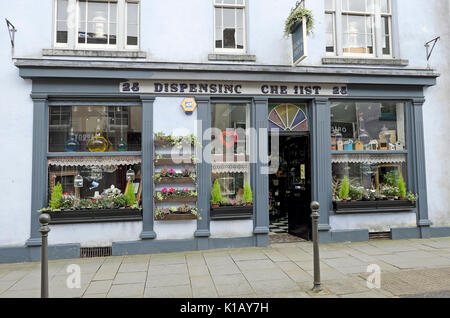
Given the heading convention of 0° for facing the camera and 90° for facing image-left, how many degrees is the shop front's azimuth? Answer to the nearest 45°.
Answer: approximately 0°

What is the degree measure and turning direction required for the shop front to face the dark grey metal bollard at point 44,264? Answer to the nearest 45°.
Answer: approximately 45° to its right
